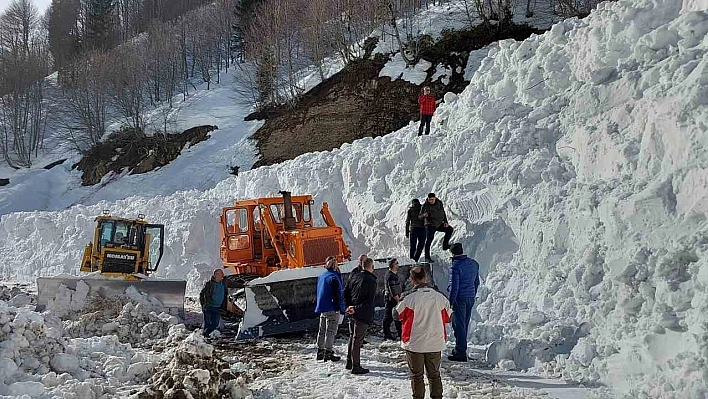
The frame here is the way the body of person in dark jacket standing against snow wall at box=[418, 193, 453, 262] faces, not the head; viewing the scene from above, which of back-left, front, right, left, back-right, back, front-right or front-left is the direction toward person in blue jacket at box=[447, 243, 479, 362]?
front

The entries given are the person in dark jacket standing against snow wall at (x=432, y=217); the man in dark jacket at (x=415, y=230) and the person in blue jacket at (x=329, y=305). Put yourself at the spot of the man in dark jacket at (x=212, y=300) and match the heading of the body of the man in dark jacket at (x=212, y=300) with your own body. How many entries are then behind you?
0

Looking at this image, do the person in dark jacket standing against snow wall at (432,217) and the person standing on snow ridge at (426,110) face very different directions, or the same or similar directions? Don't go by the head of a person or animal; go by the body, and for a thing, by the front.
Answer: same or similar directions

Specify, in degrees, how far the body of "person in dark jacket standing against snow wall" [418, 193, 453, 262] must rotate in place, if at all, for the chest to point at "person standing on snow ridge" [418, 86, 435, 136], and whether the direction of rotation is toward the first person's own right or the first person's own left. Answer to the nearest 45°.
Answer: approximately 180°

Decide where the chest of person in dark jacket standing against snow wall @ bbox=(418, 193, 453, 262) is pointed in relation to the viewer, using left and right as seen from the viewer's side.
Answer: facing the viewer

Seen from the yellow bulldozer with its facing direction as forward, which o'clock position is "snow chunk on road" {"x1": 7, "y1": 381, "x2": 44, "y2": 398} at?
The snow chunk on road is roughly at 12 o'clock from the yellow bulldozer.

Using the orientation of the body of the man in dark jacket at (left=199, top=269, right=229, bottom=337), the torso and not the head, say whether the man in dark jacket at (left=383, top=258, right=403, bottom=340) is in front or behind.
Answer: in front

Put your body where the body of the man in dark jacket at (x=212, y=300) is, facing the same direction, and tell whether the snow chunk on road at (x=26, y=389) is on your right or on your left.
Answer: on your right

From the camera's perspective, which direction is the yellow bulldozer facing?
toward the camera

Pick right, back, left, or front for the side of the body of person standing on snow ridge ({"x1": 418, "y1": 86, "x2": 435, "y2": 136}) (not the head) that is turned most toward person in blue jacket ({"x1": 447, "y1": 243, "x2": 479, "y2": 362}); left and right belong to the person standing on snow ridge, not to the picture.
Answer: front

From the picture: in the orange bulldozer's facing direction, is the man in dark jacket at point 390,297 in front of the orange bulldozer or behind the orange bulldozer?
in front

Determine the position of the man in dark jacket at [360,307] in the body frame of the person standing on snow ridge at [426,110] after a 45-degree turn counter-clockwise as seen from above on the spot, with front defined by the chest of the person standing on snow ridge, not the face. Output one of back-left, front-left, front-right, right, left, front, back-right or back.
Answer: front-right

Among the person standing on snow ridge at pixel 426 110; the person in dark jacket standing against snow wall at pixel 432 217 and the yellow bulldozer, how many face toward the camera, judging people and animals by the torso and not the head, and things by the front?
3

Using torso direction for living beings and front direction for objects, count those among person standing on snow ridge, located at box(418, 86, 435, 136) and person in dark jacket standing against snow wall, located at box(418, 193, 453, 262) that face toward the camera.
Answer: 2

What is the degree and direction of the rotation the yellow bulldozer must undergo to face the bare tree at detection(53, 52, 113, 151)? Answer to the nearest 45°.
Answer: approximately 180°
